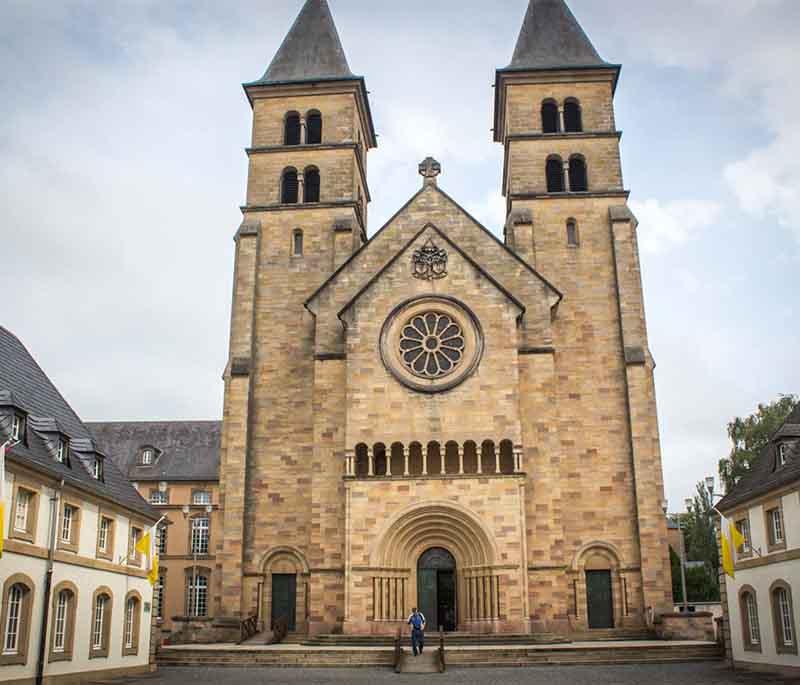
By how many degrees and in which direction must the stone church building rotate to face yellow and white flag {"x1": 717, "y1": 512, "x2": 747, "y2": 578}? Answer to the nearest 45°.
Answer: approximately 45° to its left

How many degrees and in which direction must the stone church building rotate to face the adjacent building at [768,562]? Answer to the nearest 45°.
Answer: approximately 45° to its left

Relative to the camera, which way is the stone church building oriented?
toward the camera

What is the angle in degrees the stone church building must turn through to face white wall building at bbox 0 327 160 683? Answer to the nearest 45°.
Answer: approximately 45° to its right

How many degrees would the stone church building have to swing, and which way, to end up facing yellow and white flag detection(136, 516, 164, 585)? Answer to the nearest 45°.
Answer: approximately 45° to its right

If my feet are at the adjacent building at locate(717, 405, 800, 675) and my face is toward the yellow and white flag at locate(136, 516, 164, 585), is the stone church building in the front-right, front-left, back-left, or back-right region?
front-right
